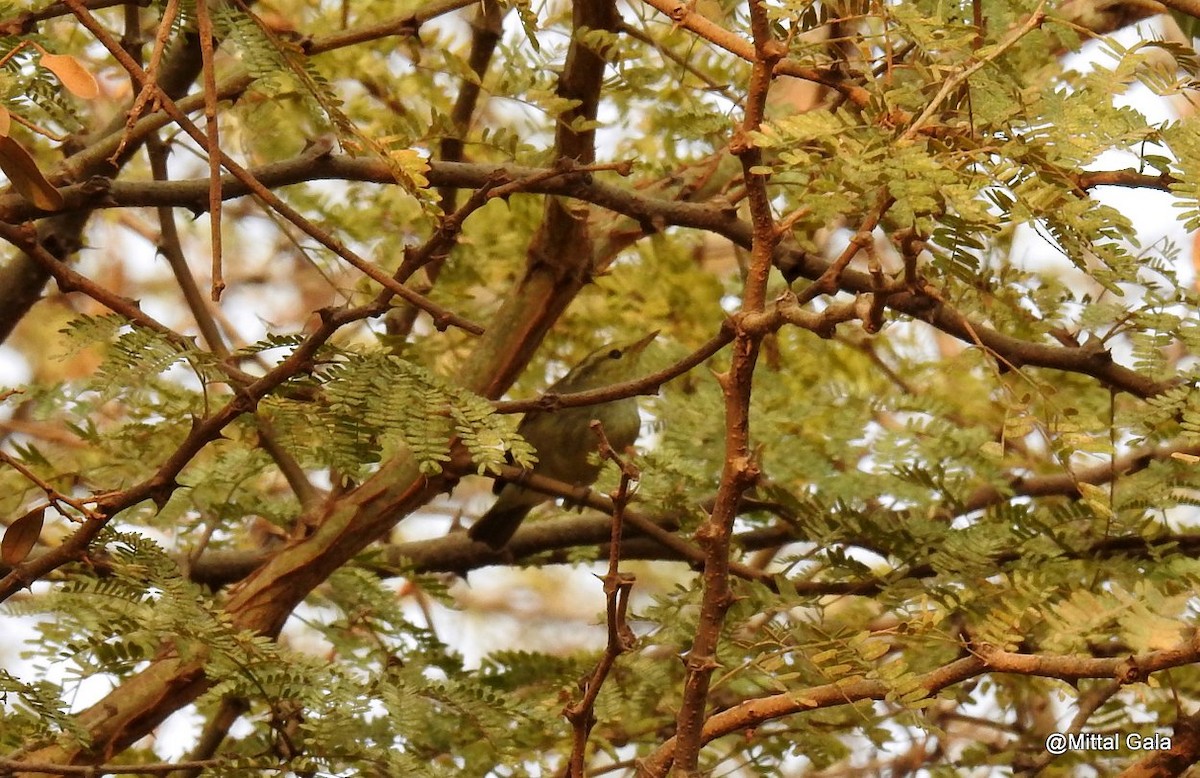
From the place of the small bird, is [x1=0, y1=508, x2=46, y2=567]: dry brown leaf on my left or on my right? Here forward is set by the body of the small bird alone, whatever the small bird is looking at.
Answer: on my right

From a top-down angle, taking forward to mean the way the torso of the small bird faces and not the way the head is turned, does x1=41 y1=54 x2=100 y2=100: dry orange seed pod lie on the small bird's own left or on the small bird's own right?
on the small bird's own right

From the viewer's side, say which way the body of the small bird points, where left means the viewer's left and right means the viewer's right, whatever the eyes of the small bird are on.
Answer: facing to the right of the viewer
